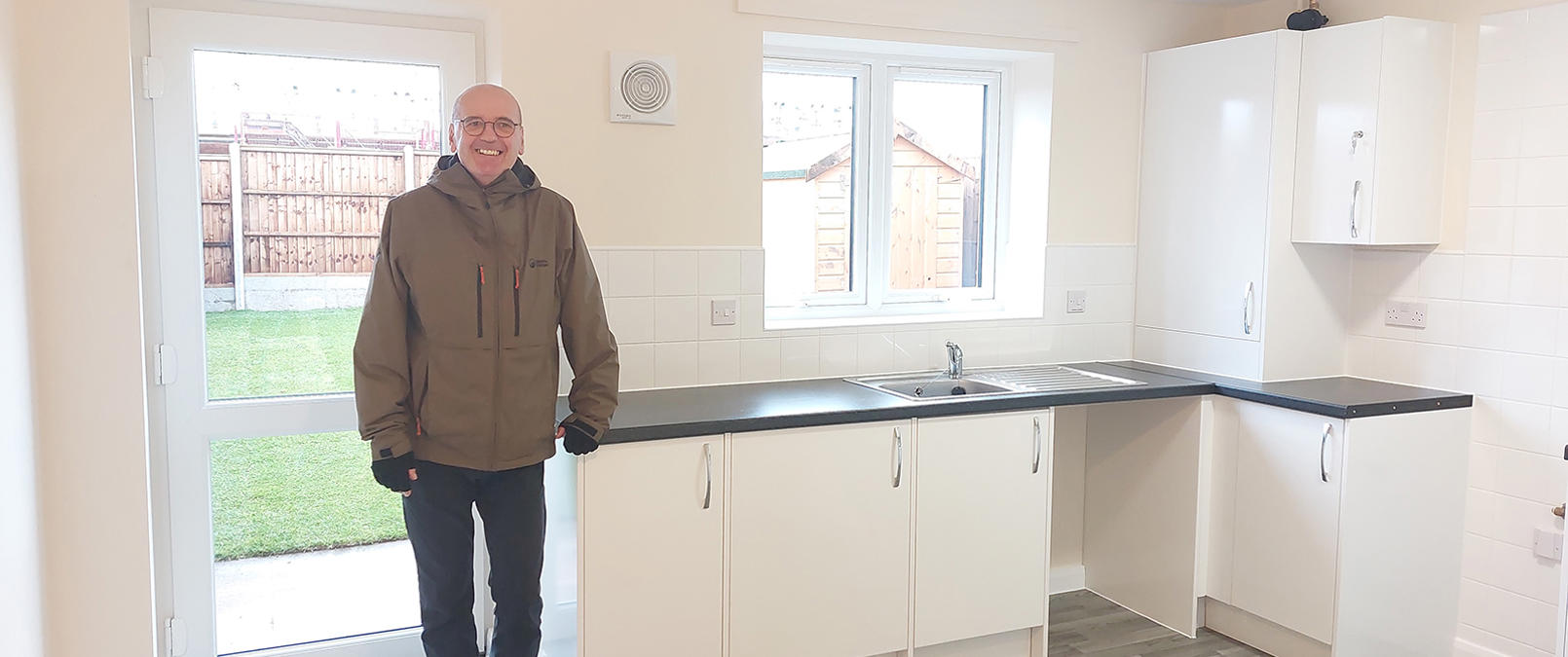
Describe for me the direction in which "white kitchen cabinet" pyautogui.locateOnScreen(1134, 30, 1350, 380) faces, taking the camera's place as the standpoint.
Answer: facing the viewer and to the left of the viewer

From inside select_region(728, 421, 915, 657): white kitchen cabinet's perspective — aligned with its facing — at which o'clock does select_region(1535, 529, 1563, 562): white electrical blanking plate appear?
The white electrical blanking plate is roughly at 9 o'clock from the white kitchen cabinet.

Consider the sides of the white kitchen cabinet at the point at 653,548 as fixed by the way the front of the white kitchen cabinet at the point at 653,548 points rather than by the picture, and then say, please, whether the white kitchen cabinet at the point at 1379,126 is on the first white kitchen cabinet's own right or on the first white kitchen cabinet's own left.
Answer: on the first white kitchen cabinet's own left

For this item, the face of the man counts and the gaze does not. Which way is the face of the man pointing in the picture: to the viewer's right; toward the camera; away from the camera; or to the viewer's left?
toward the camera

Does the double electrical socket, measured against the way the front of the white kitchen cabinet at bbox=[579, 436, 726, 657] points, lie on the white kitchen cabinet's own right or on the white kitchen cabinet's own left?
on the white kitchen cabinet's own left

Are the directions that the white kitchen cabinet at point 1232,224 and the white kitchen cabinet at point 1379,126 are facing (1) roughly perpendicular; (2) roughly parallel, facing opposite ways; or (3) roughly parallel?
roughly parallel

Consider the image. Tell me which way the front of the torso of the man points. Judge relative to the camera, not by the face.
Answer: toward the camera

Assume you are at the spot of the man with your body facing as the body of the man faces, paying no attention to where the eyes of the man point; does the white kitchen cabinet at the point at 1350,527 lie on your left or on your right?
on your left

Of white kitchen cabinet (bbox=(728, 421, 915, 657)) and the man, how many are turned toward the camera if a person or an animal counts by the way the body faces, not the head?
2

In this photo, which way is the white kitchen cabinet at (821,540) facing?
toward the camera

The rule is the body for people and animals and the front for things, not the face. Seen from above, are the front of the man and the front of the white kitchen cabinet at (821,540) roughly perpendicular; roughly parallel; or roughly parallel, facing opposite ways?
roughly parallel
